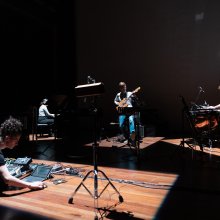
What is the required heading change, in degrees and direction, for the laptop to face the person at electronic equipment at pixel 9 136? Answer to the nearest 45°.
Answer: approximately 45° to its left

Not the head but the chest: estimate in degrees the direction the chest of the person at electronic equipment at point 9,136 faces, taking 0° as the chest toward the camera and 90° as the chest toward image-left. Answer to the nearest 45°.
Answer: approximately 270°

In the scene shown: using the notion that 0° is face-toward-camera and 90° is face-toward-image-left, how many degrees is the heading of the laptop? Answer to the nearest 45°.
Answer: approximately 45°

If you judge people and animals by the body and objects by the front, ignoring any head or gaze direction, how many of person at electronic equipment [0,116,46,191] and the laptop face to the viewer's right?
1
